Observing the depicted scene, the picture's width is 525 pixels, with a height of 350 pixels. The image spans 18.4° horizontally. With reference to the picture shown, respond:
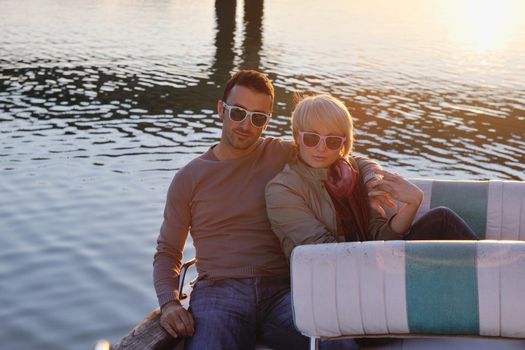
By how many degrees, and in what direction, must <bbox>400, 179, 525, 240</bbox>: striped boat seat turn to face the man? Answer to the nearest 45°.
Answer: approximately 45° to its right

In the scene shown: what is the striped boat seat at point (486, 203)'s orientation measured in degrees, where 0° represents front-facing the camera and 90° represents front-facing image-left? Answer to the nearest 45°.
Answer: approximately 0°

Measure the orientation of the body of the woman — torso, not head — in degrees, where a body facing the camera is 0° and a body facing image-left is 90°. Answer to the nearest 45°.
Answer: approximately 315°
